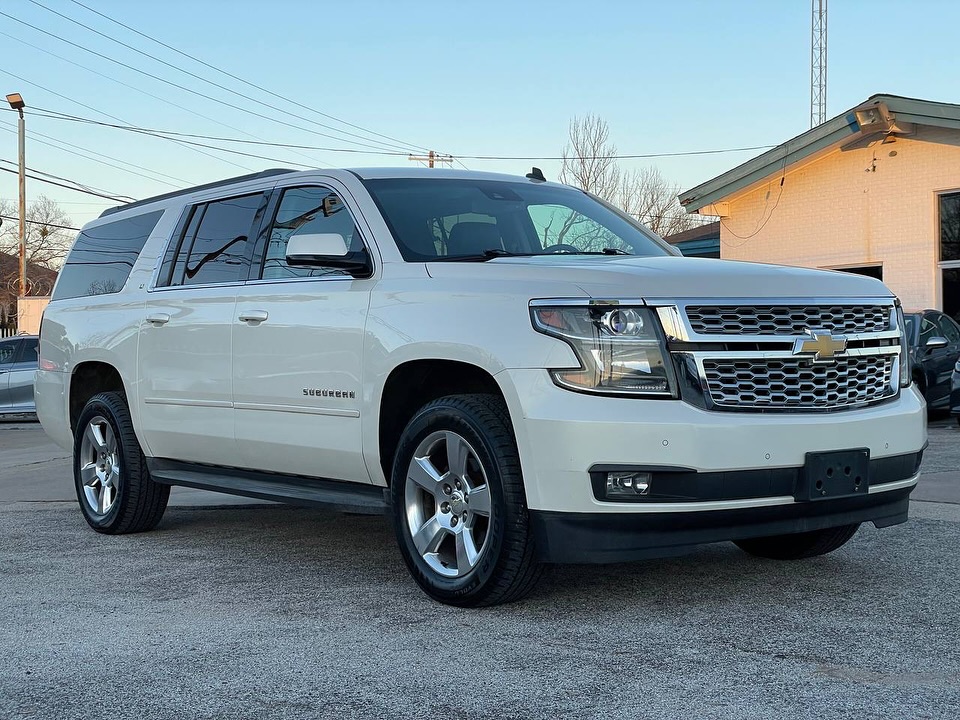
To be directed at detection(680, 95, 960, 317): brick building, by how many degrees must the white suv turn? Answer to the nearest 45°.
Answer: approximately 90° to its left

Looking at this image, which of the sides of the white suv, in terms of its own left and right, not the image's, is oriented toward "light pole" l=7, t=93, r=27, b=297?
back

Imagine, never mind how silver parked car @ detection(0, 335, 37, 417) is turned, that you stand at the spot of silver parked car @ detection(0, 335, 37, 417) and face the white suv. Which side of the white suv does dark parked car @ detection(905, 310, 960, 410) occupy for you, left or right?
left

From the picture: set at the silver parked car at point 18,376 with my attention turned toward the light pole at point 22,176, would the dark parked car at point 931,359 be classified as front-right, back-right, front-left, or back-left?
back-right

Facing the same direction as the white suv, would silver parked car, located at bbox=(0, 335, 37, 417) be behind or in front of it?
behind

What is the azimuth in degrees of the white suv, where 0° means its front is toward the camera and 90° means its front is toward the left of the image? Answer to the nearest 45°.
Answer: approximately 315°

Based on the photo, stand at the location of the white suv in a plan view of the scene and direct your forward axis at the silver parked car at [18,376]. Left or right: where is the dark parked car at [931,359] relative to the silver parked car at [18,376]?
right

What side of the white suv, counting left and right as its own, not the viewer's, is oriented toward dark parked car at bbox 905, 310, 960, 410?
left
